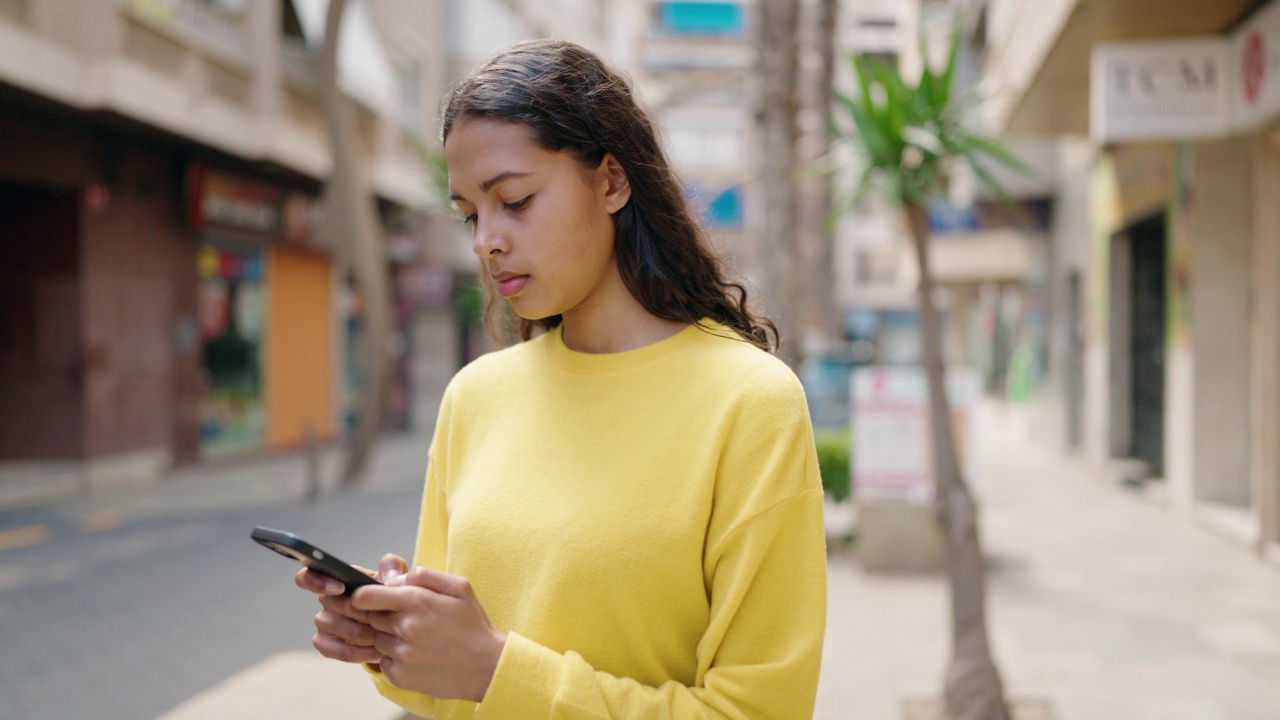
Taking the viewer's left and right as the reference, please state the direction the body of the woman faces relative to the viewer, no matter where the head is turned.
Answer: facing the viewer and to the left of the viewer

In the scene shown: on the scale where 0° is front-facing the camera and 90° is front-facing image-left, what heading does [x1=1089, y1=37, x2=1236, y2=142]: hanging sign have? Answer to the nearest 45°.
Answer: approximately 0°

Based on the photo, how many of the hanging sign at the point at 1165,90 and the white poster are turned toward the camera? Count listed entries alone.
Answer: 2

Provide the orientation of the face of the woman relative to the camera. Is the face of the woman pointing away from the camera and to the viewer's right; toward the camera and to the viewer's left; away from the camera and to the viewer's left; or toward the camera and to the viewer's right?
toward the camera and to the viewer's left

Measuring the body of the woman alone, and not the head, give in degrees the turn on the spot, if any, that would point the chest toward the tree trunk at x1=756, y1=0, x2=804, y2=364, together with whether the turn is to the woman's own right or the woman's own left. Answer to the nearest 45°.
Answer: approximately 135° to the woman's own right

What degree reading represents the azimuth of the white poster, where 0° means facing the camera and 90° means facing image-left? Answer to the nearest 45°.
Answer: approximately 0°

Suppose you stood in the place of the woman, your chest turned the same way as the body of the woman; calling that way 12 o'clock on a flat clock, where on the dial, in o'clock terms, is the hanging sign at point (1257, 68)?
The hanging sign is roughly at 6 o'clock from the woman.

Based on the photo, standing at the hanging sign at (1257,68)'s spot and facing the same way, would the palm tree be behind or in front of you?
in front

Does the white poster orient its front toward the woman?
yes
